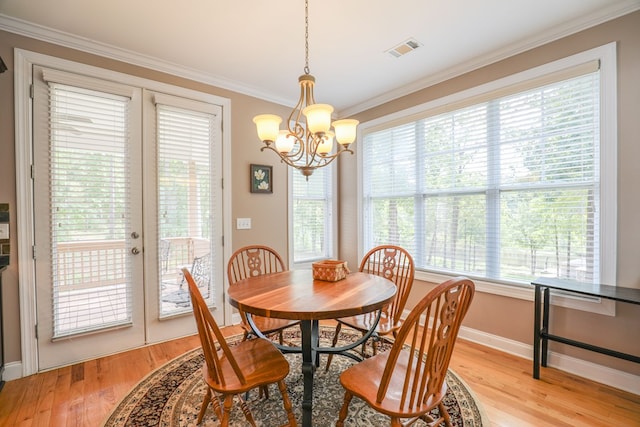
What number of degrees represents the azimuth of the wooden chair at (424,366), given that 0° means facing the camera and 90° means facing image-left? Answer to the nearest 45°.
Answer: approximately 135°

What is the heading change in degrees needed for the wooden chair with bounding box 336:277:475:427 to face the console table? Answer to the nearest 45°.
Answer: approximately 90° to its right

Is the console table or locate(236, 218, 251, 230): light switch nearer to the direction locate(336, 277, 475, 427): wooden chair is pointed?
the light switch

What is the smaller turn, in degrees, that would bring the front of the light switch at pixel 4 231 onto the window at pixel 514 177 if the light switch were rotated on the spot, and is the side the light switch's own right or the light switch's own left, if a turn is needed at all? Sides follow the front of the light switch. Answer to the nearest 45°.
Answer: approximately 45° to the light switch's own left

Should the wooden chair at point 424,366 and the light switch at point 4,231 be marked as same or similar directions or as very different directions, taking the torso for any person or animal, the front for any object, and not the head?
very different directions

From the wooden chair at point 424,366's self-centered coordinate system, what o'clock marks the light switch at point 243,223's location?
The light switch is roughly at 12 o'clock from the wooden chair.

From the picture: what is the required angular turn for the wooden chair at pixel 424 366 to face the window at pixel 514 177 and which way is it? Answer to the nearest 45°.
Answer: approximately 90° to its right

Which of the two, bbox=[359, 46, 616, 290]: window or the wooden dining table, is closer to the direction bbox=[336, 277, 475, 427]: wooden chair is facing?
the wooden dining table

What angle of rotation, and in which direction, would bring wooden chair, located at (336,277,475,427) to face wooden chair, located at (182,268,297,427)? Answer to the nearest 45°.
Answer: approximately 45° to its left

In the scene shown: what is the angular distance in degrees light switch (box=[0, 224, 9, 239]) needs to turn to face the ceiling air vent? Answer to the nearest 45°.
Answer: approximately 45° to its left

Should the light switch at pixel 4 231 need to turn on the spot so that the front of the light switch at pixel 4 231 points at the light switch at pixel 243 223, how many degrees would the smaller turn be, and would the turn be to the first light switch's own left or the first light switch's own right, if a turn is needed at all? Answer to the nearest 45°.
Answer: approximately 90° to the first light switch's own left
